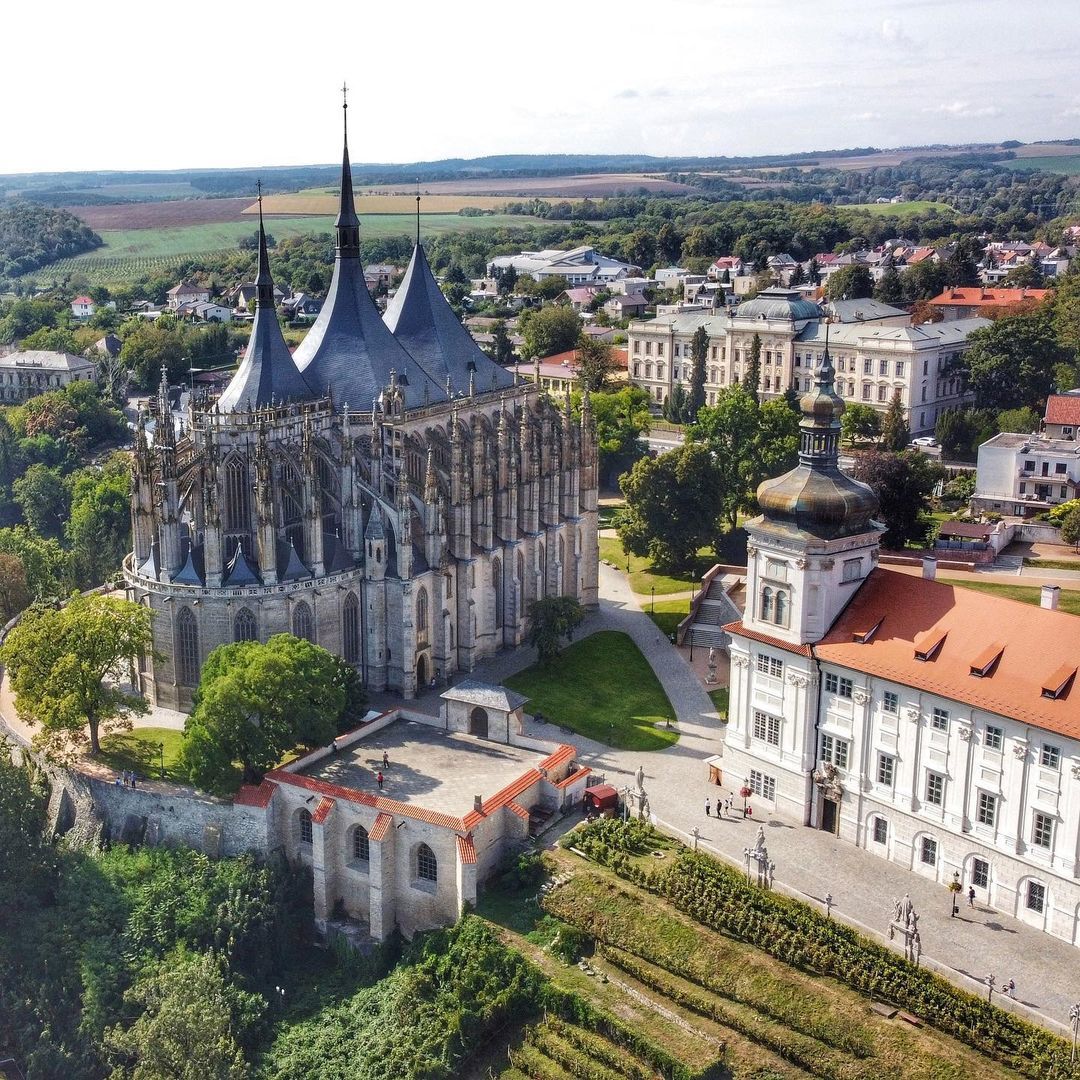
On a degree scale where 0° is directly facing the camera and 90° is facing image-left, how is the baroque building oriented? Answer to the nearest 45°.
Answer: approximately 45°

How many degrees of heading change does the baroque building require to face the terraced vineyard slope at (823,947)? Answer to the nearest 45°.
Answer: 0° — it already faces it
